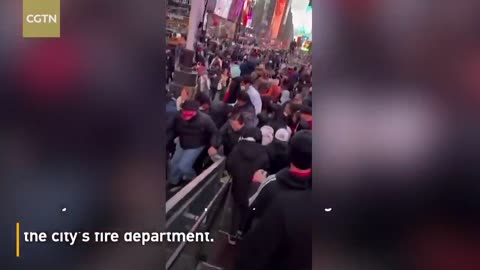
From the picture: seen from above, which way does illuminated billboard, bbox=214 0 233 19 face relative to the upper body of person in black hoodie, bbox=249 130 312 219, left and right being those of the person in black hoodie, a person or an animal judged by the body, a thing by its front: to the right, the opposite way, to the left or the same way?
the opposite way

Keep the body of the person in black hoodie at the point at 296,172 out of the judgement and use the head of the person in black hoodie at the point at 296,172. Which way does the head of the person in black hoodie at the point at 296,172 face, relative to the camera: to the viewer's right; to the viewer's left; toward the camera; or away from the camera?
away from the camera

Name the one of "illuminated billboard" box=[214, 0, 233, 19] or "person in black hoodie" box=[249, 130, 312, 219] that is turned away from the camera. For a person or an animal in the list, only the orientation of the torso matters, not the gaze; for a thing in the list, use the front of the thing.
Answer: the person in black hoodie

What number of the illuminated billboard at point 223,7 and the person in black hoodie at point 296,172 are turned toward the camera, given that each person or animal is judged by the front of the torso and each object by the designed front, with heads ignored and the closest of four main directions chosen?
1

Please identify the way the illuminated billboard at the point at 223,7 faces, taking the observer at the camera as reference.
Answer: facing the viewer

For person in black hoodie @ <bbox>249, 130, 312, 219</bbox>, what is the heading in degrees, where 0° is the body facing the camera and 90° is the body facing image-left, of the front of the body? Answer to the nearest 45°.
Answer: approximately 180°
